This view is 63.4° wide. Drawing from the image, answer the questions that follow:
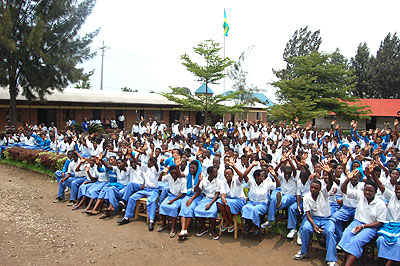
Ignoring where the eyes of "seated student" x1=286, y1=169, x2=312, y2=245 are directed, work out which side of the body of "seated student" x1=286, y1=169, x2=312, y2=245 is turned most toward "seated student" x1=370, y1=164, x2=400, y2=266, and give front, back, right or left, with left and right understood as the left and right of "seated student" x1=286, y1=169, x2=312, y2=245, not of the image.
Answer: left

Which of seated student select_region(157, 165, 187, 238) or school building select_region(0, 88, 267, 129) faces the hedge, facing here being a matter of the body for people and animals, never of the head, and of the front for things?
the school building

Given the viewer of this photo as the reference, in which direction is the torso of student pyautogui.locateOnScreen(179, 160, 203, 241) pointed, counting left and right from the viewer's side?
facing the viewer and to the left of the viewer

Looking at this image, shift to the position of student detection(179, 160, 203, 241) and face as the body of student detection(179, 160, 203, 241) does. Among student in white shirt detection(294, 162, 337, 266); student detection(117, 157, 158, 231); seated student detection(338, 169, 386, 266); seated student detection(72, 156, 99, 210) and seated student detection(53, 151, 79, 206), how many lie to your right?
3

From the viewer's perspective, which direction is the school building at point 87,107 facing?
toward the camera

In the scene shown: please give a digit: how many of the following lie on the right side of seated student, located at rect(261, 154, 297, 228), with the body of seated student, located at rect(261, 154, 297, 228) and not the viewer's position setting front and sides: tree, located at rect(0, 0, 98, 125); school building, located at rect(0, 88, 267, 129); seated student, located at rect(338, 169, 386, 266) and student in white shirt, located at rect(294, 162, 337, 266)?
2

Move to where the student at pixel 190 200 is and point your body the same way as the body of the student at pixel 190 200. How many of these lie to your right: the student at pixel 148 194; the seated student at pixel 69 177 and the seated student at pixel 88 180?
3

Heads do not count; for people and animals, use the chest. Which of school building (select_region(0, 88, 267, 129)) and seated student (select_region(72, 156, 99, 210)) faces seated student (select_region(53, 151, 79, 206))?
the school building

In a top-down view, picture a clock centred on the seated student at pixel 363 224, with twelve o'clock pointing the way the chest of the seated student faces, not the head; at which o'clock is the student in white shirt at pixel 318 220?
The student in white shirt is roughly at 2 o'clock from the seated student.

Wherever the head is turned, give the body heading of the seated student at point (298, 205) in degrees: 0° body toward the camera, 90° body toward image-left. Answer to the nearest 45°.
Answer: approximately 45°

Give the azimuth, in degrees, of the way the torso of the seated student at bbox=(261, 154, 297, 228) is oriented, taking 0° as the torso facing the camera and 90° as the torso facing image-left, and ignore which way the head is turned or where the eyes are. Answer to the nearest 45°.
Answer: approximately 45°

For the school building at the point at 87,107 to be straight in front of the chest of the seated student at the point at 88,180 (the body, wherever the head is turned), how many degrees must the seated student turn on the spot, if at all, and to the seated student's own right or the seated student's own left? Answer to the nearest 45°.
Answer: approximately 135° to the seated student's own right

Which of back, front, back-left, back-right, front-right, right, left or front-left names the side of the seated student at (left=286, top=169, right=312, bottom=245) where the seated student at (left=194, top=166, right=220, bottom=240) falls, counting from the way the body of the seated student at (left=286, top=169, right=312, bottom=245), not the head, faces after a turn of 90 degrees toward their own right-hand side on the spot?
front-left
